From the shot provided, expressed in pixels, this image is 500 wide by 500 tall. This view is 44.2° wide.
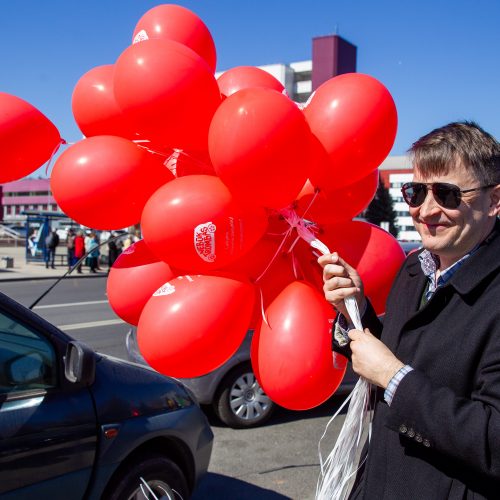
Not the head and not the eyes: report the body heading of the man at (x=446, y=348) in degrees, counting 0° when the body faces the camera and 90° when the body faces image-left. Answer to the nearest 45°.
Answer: approximately 45°

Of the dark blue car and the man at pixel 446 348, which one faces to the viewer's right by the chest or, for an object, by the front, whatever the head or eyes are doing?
the dark blue car

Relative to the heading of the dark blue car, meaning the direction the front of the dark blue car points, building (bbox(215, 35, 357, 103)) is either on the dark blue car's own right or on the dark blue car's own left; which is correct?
on the dark blue car's own left

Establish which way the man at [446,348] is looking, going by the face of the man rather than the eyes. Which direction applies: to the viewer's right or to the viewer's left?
to the viewer's left

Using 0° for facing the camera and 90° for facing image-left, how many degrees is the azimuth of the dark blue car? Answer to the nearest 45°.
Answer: approximately 270°

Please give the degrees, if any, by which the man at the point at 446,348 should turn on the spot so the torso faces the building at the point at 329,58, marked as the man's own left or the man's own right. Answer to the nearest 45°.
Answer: approximately 135° to the man's own right
